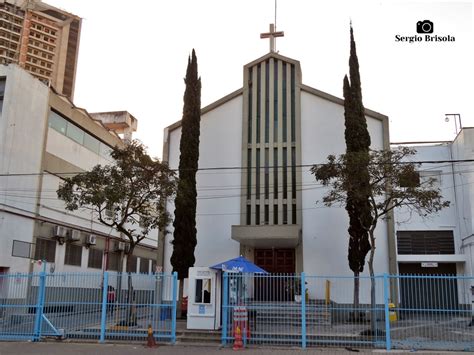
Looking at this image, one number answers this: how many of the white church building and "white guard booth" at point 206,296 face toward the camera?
2

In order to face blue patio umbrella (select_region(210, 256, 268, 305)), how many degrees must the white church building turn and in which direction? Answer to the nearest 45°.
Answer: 0° — it already faces it

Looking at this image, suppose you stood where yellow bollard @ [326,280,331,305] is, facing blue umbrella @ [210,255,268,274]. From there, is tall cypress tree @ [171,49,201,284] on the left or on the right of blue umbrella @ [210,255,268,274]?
right

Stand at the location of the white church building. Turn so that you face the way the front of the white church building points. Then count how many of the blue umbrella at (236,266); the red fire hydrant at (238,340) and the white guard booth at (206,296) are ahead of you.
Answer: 3

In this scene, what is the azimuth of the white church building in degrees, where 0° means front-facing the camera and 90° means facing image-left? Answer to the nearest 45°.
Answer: approximately 0°

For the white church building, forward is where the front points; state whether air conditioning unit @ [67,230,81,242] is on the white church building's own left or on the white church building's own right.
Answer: on the white church building's own right

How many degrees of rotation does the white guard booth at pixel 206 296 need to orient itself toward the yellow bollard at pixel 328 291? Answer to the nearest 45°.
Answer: approximately 135° to its left

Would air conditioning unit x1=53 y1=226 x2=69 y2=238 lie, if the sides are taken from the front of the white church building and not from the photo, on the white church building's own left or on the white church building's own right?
on the white church building's own right

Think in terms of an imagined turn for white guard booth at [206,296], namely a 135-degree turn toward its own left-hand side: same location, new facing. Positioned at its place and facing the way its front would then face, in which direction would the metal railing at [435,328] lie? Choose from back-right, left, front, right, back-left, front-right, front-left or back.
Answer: front-right

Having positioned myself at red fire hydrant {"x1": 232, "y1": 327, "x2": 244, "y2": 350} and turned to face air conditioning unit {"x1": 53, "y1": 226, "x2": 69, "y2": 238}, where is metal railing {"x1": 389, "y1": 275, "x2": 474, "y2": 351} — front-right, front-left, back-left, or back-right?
back-right
